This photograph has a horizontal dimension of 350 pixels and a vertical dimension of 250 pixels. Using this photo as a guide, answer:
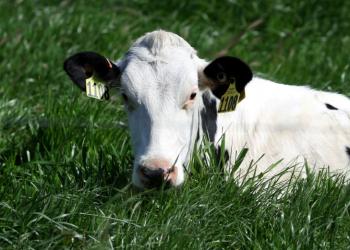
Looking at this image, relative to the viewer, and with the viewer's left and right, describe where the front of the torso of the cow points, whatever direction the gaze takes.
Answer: facing the viewer and to the left of the viewer
